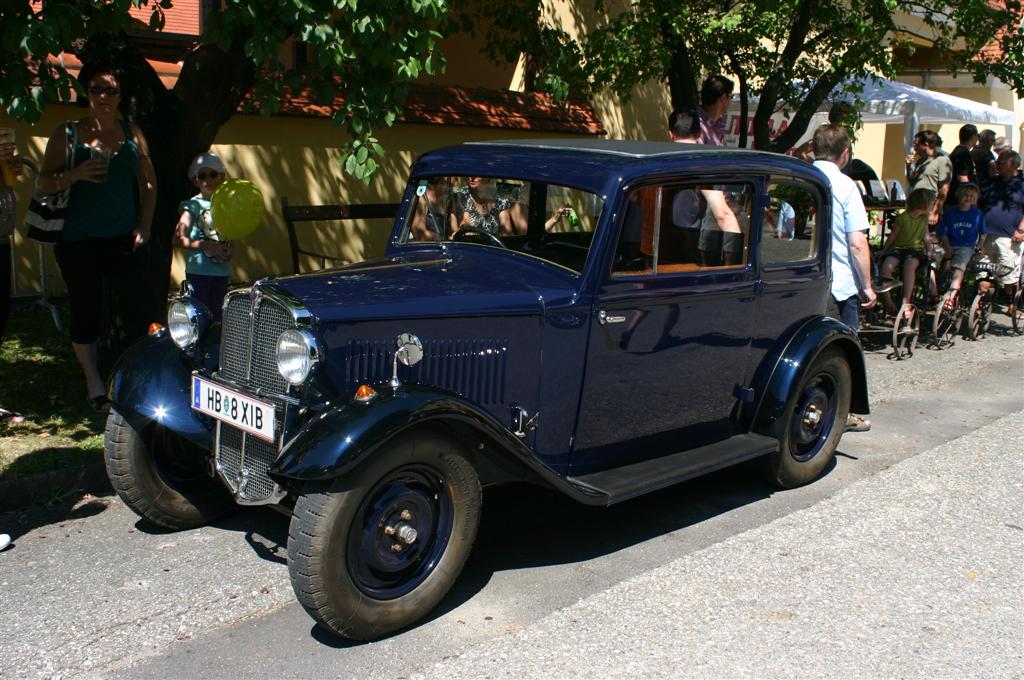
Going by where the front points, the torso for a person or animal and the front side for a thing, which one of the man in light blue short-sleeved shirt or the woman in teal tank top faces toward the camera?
the woman in teal tank top

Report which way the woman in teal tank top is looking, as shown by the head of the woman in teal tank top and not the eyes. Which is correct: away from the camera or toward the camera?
toward the camera

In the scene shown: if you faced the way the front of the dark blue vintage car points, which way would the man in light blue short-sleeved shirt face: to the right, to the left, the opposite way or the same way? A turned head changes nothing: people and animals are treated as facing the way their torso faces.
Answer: the opposite way

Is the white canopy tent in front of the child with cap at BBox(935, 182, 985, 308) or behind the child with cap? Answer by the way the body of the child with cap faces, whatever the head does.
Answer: behind

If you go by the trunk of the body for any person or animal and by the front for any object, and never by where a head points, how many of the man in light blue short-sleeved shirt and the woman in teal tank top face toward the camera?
1

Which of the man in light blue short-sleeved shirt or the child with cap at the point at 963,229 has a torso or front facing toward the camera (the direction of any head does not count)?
the child with cap

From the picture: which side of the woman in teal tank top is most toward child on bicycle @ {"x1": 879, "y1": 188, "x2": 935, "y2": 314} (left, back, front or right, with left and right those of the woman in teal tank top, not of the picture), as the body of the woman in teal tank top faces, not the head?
left

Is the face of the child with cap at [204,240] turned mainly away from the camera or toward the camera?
toward the camera

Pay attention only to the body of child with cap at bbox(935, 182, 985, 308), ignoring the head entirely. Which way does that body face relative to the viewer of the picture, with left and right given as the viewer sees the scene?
facing the viewer

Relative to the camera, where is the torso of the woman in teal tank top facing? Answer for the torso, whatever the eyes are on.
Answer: toward the camera

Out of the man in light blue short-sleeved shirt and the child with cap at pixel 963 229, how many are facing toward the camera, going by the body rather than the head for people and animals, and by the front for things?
1

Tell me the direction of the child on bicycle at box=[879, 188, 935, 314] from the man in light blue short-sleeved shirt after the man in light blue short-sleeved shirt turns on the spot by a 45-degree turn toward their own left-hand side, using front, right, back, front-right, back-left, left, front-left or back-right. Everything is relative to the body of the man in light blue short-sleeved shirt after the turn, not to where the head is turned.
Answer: front

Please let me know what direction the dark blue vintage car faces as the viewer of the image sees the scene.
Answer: facing the viewer and to the left of the viewer
